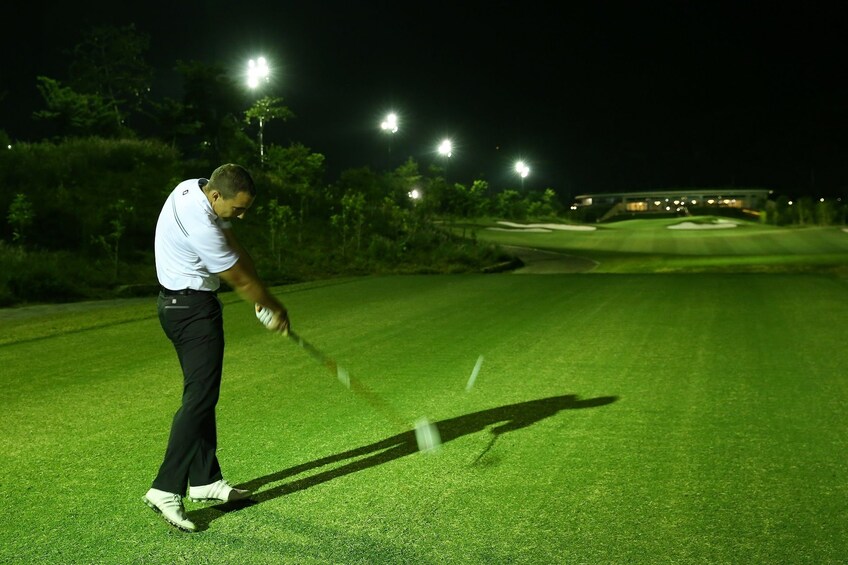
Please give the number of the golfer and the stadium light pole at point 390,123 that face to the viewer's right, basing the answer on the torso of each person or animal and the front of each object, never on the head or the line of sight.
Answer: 1

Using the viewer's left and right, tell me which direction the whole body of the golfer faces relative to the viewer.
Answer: facing to the right of the viewer

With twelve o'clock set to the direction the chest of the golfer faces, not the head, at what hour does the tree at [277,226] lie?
The tree is roughly at 9 o'clock from the golfer.

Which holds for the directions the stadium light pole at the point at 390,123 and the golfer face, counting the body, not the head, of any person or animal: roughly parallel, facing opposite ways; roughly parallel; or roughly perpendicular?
roughly perpendicular

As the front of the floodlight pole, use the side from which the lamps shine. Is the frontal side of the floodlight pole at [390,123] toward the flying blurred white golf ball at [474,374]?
yes

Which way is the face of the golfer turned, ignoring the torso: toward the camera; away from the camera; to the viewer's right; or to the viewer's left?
to the viewer's right

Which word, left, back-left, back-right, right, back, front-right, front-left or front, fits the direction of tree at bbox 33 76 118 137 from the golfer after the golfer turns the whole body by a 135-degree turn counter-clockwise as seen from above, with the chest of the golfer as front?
front-right

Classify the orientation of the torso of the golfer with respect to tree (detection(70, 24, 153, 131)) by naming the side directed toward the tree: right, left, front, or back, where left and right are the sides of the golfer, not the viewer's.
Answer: left

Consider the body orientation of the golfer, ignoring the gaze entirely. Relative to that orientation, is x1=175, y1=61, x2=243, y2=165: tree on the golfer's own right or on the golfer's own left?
on the golfer's own left
